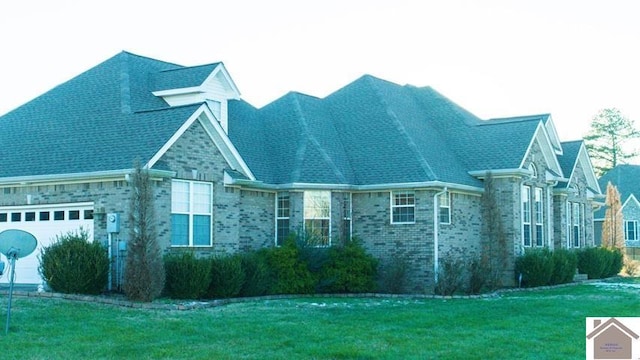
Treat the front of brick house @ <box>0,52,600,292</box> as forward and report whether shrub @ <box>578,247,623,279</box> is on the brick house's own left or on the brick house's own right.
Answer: on the brick house's own left

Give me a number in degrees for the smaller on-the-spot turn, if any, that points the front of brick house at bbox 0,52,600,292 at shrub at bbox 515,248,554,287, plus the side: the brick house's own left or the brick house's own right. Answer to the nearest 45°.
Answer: approximately 45° to the brick house's own left

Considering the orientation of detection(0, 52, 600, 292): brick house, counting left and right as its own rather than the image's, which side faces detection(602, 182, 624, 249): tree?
left

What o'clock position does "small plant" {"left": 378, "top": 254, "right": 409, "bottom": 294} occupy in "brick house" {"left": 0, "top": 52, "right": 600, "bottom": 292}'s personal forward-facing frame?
The small plant is roughly at 11 o'clock from the brick house.

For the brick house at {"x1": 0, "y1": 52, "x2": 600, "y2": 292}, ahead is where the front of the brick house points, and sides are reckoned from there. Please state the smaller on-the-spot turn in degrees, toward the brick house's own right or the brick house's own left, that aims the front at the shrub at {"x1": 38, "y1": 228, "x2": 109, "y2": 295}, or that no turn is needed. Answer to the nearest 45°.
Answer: approximately 90° to the brick house's own right

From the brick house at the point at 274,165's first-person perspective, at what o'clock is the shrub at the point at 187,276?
The shrub is roughly at 2 o'clock from the brick house.

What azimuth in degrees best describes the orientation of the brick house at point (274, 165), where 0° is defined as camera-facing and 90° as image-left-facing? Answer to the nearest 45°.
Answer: approximately 315°

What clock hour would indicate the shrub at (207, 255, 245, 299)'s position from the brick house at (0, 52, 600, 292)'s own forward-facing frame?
The shrub is roughly at 2 o'clock from the brick house.

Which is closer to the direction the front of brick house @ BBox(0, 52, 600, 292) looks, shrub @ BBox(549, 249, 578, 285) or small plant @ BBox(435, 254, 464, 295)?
the small plant
